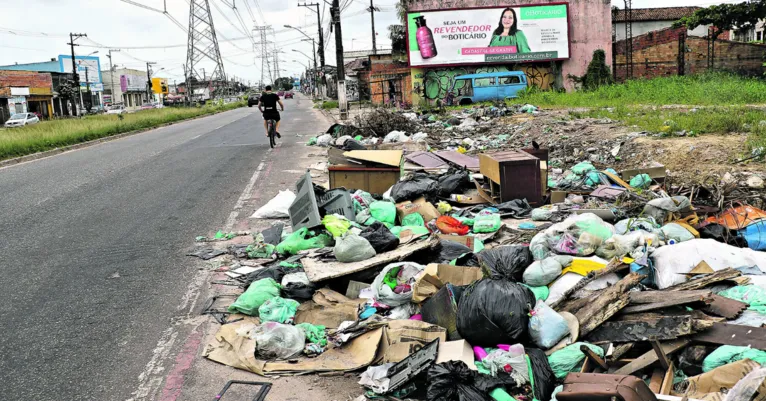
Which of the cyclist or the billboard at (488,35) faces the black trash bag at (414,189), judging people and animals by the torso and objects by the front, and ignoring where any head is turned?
the billboard

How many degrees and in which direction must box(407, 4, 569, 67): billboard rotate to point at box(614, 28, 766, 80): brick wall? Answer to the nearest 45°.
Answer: approximately 90° to its left

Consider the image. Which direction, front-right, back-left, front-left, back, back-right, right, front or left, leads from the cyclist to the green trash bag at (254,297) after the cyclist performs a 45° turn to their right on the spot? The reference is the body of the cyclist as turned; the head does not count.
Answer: back-right

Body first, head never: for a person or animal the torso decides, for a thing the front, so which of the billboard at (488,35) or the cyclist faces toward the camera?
the billboard

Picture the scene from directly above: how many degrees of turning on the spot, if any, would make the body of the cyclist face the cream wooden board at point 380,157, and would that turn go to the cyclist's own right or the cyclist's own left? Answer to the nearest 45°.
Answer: approximately 180°

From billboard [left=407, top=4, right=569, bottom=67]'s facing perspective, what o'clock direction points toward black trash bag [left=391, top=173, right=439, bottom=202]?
The black trash bag is roughly at 12 o'clock from the billboard.

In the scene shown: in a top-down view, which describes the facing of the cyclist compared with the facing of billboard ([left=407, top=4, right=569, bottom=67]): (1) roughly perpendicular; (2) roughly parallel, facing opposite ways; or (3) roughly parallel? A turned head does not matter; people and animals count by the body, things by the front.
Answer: roughly parallel, facing opposite ways

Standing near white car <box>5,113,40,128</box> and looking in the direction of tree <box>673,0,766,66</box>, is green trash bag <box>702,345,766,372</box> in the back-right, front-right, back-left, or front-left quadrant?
front-right

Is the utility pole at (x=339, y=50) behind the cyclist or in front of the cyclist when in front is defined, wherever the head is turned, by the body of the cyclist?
in front

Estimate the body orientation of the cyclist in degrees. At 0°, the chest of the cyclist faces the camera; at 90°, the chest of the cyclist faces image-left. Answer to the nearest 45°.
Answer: approximately 180°

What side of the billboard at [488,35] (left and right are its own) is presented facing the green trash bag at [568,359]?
front

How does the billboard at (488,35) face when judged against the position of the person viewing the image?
facing the viewer

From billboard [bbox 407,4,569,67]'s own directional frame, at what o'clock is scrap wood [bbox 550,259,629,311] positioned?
The scrap wood is roughly at 12 o'clock from the billboard.

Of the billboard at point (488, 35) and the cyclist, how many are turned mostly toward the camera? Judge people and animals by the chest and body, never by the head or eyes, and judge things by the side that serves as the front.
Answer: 1

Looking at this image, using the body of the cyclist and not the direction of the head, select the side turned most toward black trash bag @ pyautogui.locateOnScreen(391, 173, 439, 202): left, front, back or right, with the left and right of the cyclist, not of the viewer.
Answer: back

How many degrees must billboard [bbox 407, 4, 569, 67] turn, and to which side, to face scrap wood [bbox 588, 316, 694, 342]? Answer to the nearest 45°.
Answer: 0° — it already faces it

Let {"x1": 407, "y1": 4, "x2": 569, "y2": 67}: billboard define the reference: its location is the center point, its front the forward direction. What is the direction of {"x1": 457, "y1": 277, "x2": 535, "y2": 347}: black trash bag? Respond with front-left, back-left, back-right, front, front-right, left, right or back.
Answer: front

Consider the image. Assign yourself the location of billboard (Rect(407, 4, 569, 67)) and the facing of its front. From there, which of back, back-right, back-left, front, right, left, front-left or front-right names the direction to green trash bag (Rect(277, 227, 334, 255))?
front

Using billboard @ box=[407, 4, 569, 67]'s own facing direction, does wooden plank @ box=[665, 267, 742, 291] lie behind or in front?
in front
